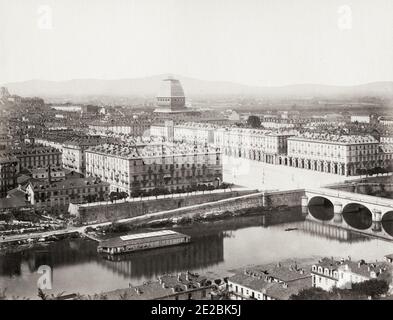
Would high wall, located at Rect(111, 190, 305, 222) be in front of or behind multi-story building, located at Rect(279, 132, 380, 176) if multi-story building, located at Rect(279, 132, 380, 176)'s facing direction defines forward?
in front

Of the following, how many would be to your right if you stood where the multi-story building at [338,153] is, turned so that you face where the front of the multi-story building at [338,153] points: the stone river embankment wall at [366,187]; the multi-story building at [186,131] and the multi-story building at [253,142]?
2

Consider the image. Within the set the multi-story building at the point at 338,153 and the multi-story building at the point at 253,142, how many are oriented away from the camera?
0

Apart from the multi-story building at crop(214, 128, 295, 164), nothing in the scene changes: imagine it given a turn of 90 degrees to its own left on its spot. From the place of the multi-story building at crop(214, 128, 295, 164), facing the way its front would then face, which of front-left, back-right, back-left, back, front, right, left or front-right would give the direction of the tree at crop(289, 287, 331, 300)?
front-right

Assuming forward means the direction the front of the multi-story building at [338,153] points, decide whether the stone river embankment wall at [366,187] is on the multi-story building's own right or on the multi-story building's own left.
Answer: on the multi-story building's own left

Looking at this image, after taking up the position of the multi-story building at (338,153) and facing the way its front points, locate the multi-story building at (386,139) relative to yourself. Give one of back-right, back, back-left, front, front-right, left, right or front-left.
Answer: back

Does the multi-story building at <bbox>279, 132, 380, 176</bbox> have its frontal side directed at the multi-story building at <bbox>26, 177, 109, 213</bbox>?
yes

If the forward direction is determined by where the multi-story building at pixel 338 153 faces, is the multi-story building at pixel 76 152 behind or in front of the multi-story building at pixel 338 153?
in front

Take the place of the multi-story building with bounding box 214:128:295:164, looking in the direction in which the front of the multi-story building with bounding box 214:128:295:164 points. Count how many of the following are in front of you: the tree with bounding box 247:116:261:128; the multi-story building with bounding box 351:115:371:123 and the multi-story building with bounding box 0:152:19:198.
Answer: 1

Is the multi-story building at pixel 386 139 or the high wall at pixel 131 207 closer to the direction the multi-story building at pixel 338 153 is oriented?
the high wall

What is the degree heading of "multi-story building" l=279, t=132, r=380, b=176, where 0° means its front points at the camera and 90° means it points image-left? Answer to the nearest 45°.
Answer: approximately 45°
